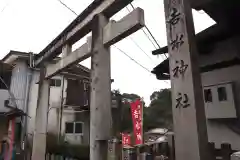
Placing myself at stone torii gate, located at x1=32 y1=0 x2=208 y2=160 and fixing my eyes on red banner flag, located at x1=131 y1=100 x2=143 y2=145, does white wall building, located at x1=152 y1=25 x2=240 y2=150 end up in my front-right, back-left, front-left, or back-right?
front-right

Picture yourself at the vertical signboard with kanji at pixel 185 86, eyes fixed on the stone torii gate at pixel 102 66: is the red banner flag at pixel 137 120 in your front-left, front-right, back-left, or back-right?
front-right

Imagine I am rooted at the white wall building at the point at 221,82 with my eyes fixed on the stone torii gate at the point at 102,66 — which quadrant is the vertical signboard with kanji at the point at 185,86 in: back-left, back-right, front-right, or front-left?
front-left
